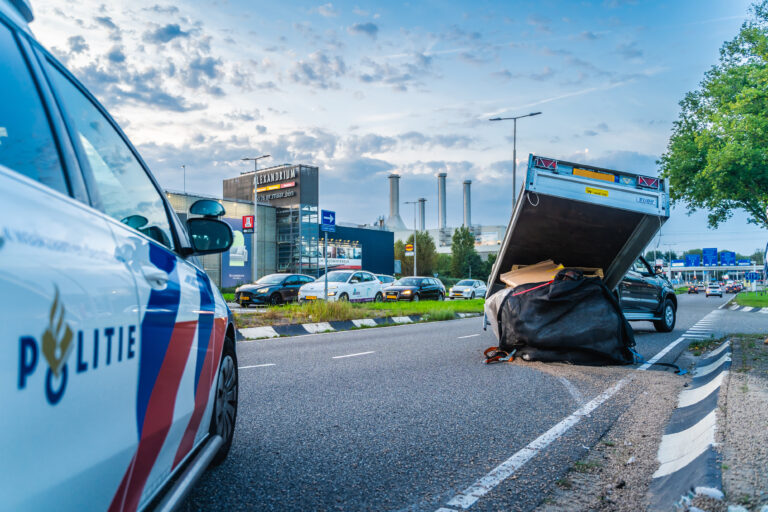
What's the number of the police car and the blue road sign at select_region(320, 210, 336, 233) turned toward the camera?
1

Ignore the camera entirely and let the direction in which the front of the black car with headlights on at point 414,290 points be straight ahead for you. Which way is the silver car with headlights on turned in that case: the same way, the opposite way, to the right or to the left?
the same way

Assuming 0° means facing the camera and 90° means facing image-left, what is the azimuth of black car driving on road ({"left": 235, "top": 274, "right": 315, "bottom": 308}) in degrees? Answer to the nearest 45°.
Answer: approximately 45°

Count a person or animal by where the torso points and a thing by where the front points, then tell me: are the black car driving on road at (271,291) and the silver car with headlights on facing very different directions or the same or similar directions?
same or similar directions

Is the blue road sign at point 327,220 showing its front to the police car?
yes

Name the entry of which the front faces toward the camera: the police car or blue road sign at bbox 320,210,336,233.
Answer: the blue road sign

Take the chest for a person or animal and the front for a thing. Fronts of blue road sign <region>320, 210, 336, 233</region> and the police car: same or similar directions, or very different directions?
very different directions

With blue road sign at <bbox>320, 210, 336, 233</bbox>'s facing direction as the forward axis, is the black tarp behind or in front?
in front

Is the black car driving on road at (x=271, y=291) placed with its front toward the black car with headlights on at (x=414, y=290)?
no

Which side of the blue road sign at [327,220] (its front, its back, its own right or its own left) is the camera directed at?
front

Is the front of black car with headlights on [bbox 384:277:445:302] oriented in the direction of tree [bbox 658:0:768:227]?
no

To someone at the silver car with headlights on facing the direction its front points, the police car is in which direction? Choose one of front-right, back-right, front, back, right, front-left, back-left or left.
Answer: front-left

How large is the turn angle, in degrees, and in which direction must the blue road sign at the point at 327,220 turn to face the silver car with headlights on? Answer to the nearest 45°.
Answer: approximately 135° to its left

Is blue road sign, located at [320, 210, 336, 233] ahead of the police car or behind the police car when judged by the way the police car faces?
ahead

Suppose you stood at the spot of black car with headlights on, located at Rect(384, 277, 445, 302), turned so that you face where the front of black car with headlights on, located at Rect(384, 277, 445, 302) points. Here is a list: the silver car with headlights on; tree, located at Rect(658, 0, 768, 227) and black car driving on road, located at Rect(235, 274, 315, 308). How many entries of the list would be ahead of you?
1

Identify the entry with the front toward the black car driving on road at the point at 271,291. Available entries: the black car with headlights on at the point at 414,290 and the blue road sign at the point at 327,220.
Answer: the black car with headlights on at the point at 414,290
